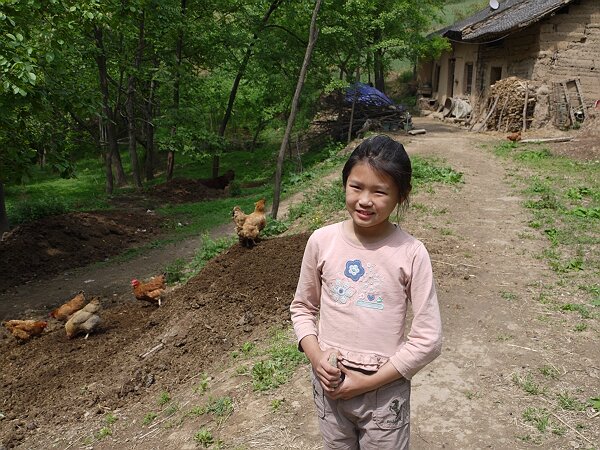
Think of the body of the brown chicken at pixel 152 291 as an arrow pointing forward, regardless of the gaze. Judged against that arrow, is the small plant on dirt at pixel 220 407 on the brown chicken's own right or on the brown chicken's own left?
on the brown chicken's own left

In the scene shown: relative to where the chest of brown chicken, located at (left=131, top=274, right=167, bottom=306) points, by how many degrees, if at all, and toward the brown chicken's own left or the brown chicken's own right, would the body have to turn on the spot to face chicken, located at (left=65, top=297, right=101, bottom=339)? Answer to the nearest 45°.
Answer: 0° — it already faces it

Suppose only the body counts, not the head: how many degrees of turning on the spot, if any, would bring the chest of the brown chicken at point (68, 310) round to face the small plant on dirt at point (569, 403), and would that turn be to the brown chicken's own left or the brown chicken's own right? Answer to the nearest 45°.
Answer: approximately 135° to the brown chicken's own left

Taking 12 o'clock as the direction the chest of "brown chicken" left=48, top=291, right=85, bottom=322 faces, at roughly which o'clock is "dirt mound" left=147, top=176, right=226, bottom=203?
The dirt mound is roughly at 4 o'clock from the brown chicken.

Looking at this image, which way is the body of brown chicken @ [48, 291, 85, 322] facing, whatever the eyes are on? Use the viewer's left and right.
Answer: facing to the left of the viewer

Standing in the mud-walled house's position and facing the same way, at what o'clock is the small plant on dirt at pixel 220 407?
The small plant on dirt is roughly at 11 o'clock from the mud-walled house.

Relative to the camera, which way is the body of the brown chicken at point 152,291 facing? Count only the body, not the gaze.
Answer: to the viewer's left

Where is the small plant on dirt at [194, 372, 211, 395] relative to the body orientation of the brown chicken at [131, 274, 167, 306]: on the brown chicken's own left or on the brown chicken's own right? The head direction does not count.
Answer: on the brown chicken's own left

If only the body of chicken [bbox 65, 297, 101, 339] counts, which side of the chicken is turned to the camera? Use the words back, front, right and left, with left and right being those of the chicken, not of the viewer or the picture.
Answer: left
